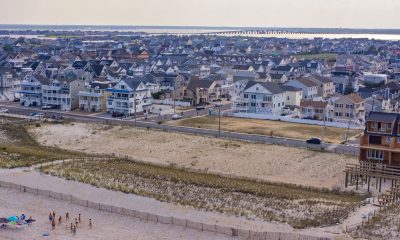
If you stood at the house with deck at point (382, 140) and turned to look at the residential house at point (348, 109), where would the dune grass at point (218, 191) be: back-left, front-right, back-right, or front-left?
back-left

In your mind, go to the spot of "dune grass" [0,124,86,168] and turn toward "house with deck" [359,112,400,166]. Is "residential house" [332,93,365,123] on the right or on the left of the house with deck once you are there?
left

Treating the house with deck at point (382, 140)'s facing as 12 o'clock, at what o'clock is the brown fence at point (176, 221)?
The brown fence is roughly at 1 o'clock from the house with deck.

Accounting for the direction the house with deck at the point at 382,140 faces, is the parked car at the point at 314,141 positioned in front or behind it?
behind

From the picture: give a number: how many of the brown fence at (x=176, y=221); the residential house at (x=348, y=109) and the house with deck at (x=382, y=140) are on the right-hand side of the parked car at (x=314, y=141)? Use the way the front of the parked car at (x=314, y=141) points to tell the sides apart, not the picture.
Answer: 1
